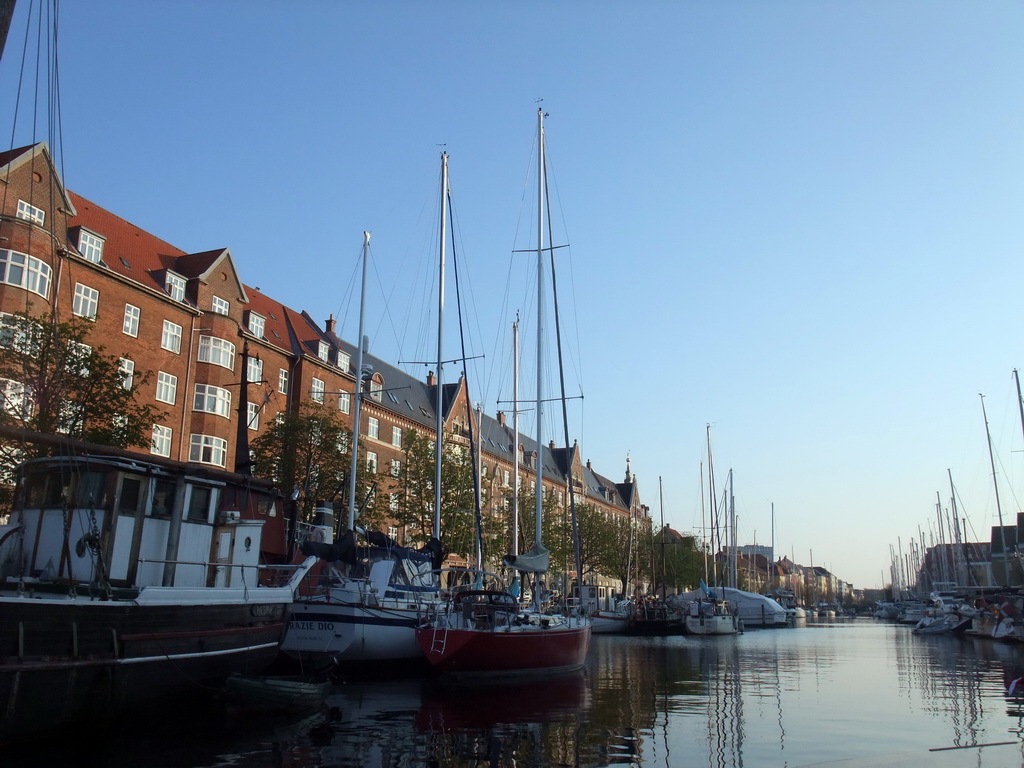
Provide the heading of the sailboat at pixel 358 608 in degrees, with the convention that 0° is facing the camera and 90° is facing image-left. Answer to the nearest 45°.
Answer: approximately 225°

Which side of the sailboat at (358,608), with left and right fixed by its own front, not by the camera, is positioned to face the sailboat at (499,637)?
right

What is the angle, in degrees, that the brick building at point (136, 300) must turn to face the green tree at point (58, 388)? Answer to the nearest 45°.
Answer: approximately 45° to its right

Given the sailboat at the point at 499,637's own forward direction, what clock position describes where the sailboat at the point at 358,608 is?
the sailboat at the point at 358,608 is roughly at 8 o'clock from the sailboat at the point at 499,637.

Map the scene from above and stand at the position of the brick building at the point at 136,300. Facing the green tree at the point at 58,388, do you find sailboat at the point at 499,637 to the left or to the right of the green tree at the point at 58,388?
left

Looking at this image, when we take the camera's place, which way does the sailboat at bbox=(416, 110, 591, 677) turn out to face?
facing away from the viewer and to the right of the viewer

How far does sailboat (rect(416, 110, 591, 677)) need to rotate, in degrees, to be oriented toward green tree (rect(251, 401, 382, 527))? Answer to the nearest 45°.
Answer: approximately 90° to its left

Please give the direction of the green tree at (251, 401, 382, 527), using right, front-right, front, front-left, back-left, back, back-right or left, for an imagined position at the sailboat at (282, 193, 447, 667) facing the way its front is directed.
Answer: front-left

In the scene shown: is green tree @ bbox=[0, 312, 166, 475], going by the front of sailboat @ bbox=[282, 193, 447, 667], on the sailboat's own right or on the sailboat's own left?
on the sailboat's own left

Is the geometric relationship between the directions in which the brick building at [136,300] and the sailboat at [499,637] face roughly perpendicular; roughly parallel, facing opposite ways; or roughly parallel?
roughly perpendicular

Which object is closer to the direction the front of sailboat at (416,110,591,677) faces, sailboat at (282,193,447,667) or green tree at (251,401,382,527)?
the green tree

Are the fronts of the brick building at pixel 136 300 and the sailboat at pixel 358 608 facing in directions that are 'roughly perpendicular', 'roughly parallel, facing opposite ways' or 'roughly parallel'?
roughly perpendicular
